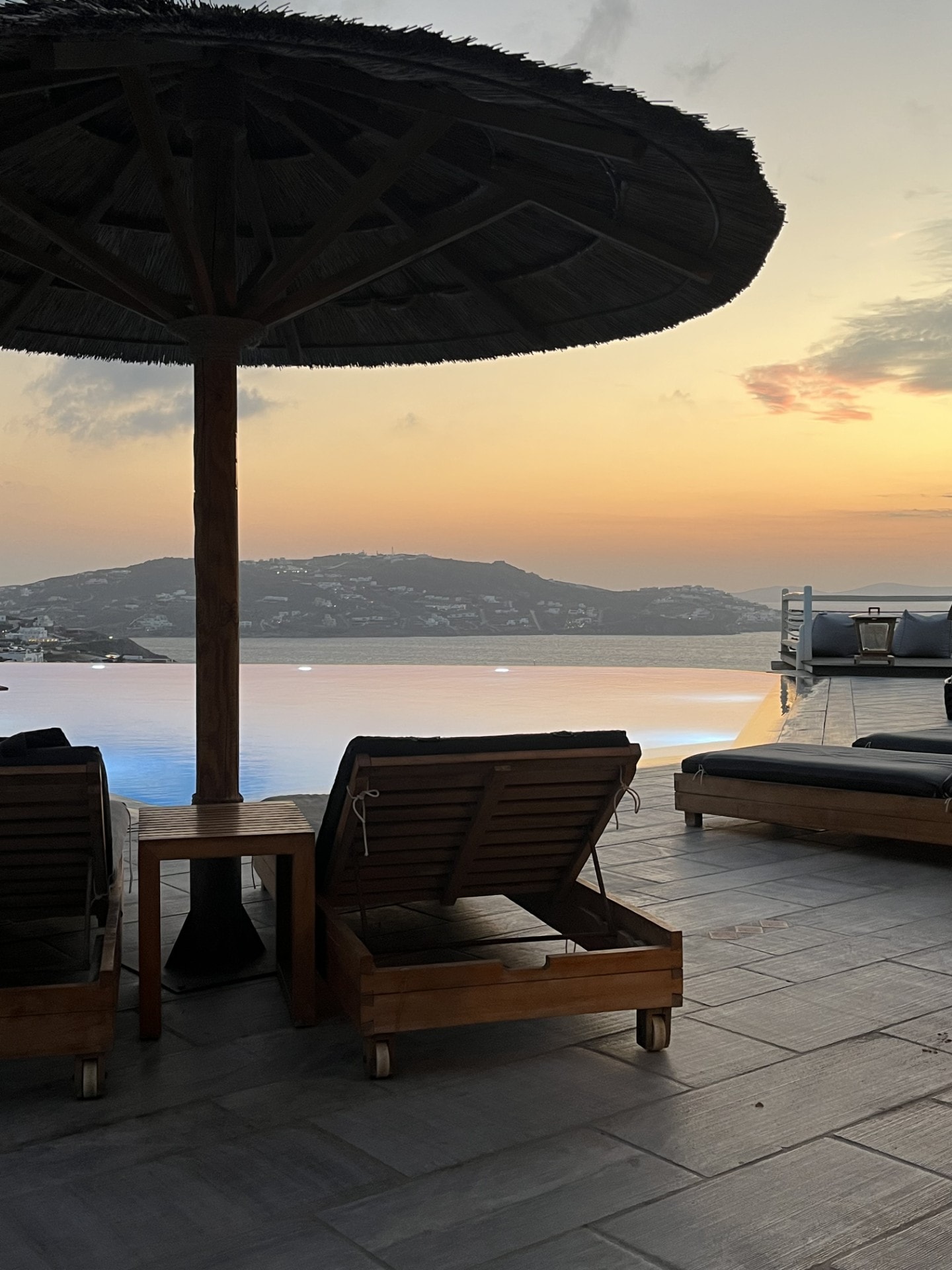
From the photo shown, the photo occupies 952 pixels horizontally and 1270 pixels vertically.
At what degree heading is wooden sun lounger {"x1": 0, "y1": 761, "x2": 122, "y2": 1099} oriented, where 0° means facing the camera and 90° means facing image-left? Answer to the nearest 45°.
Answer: approximately 180°

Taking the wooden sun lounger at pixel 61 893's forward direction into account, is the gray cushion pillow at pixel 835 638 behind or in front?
in front

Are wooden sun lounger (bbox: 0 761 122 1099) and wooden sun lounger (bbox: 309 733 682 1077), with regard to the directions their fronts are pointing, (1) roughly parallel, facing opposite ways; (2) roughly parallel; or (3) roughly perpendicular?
roughly parallel

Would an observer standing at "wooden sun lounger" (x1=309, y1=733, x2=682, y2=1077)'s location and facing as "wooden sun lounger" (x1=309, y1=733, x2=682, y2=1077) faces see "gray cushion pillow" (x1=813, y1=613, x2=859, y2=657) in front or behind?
in front

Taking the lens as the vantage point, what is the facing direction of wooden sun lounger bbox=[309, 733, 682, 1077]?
facing away from the viewer

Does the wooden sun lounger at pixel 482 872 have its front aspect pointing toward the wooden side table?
no

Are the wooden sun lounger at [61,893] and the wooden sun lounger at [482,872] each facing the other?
no
